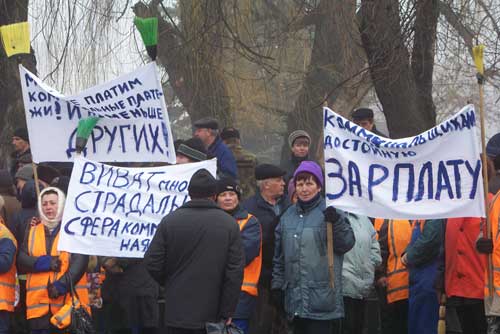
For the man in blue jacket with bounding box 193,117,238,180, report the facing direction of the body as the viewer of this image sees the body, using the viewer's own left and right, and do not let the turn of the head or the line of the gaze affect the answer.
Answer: facing to the left of the viewer

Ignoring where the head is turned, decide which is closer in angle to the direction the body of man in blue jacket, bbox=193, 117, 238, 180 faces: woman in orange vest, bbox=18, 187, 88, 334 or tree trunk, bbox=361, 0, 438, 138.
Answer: the woman in orange vest

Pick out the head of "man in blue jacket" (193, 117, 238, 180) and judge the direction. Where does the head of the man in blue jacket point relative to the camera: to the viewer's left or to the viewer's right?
to the viewer's left

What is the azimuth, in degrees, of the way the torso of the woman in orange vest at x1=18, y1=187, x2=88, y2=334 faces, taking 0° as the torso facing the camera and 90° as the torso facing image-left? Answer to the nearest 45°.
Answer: approximately 0°

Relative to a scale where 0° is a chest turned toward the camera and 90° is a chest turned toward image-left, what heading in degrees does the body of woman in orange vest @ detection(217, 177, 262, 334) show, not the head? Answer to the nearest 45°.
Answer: approximately 45°
